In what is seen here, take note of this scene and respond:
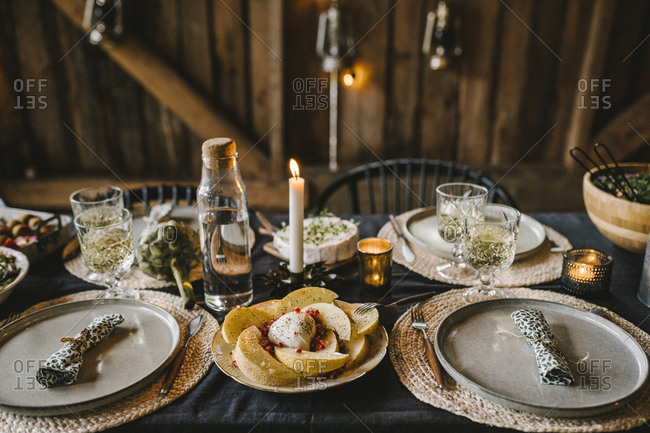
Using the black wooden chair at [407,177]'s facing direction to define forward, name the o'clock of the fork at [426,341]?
The fork is roughly at 12 o'clock from the black wooden chair.

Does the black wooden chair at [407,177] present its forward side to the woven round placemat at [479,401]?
yes

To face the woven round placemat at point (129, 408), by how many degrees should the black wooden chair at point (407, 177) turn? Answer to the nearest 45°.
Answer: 0° — it already faces it

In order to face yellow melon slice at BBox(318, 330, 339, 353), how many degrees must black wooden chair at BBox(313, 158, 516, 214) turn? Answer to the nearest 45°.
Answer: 0° — it already faces it

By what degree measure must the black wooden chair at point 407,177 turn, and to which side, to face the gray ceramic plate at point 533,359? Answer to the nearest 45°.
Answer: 0° — it already faces it

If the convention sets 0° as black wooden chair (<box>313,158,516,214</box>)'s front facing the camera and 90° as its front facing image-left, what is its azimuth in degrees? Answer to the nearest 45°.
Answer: approximately 0°

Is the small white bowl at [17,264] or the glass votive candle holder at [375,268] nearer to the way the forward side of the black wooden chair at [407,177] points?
the glass votive candle holder

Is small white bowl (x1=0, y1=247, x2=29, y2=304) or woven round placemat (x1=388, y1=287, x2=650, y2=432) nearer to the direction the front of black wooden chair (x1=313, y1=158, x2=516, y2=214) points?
the woven round placemat

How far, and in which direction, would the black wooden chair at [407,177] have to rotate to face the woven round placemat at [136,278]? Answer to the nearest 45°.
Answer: approximately 45° to its right
